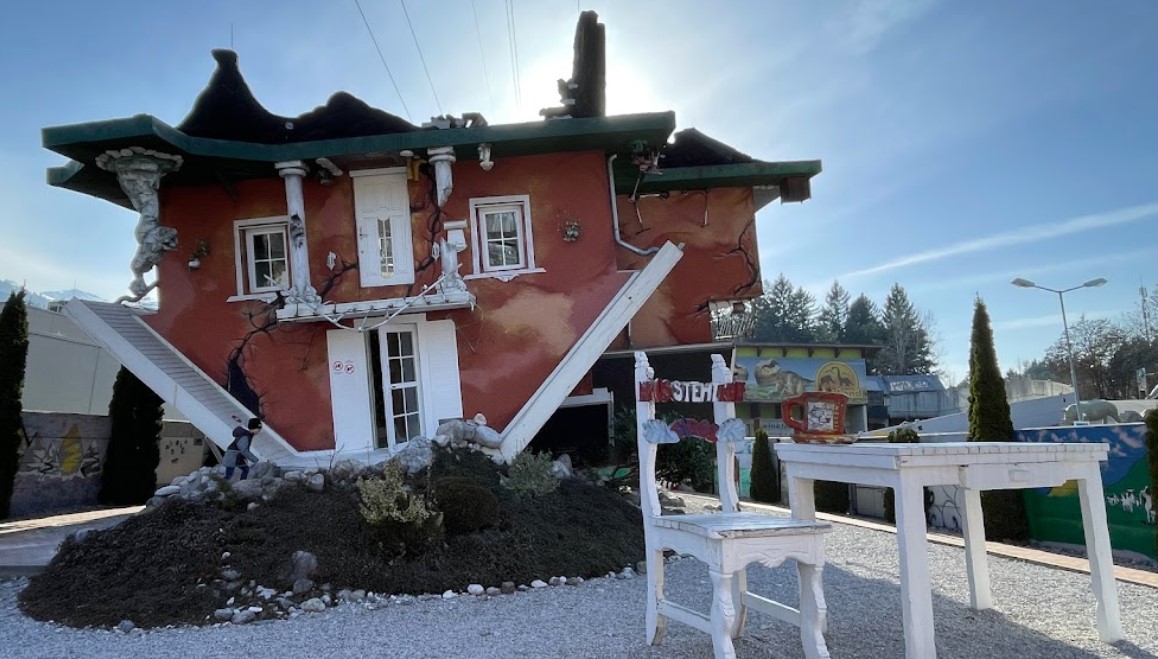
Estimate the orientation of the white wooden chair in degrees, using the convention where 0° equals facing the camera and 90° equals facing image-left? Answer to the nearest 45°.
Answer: approximately 315°

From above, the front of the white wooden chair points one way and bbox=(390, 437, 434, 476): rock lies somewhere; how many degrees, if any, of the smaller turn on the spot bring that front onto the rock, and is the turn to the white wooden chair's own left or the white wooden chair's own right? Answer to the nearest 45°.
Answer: approximately 180°

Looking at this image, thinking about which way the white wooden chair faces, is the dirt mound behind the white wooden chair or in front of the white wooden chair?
behind

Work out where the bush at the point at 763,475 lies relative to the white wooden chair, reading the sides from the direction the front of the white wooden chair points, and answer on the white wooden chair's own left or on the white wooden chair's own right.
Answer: on the white wooden chair's own left

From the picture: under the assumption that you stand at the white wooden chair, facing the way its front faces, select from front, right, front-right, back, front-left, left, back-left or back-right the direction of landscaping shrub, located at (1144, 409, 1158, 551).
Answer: left

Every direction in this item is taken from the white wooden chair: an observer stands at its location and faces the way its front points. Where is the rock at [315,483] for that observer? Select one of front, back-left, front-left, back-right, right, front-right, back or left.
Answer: back

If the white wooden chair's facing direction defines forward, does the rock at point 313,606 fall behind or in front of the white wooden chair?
behind

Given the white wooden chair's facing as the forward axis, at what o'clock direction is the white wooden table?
The white wooden table is roughly at 10 o'clock from the white wooden chair.

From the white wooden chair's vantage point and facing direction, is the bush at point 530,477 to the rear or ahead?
to the rear
